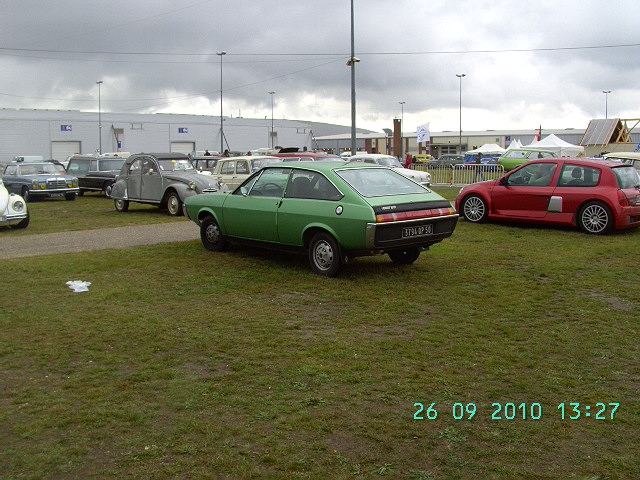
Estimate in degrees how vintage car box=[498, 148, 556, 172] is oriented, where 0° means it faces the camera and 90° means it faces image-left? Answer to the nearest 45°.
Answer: approximately 45°

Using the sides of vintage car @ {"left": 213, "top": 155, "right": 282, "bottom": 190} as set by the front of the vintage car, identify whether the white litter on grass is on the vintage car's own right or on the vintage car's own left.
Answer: on the vintage car's own right

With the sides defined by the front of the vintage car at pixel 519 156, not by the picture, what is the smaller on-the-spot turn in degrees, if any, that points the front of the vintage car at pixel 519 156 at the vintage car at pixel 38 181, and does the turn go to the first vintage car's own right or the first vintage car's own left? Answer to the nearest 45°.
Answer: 0° — it already faces it

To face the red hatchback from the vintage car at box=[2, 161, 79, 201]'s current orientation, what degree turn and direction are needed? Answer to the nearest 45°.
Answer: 0° — it already faces it

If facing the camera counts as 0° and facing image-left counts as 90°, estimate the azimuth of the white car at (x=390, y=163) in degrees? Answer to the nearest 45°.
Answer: approximately 315°

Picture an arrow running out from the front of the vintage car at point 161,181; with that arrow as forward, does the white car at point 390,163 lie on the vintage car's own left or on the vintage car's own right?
on the vintage car's own left

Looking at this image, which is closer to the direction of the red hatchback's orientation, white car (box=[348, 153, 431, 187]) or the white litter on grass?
the white car
